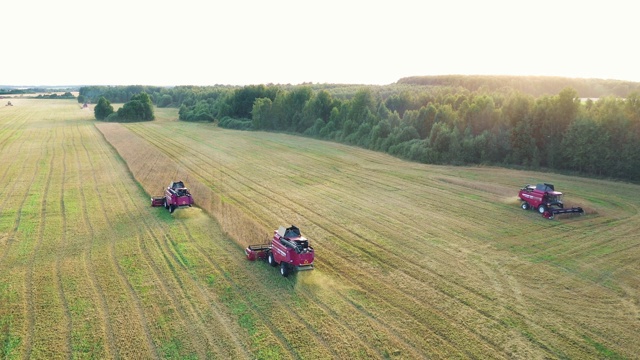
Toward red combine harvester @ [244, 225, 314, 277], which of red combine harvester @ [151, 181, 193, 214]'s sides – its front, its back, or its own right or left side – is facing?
back

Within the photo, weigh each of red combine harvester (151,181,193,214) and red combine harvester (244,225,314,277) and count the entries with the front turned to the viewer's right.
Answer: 0

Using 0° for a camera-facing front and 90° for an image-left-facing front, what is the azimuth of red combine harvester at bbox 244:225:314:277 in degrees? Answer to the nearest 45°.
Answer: approximately 135°

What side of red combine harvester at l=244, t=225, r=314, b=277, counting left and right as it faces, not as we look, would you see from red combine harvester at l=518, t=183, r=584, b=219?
right

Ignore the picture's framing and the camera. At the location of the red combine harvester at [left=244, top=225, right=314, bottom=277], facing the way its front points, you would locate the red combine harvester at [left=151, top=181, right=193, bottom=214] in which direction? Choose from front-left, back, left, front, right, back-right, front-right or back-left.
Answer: front

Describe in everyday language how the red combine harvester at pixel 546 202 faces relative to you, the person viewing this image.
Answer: facing the viewer and to the right of the viewer

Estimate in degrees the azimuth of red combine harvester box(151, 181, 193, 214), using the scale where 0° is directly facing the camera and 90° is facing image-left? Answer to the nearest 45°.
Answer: approximately 135°

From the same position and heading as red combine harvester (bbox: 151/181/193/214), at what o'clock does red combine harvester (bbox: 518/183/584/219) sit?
red combine harvester (bbox: 518/183/584/219) is roughly at 5 o'clock from red combine harvester (bbox: 151/181/193/214).

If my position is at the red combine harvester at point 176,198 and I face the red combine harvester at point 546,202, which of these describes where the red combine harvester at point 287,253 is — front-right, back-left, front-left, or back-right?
front-right

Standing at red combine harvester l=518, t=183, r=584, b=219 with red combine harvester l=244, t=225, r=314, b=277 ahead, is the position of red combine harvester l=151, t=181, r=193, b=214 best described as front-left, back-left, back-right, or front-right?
front-right

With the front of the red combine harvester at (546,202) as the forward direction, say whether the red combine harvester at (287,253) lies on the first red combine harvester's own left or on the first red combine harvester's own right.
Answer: on the first red combine harvester's own right

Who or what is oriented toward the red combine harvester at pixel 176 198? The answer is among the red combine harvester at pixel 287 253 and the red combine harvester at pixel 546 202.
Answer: the red combine harvester at pixel 287 253

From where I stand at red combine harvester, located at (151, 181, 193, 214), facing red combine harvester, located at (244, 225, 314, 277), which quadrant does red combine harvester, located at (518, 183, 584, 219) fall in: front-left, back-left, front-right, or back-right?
front-left
